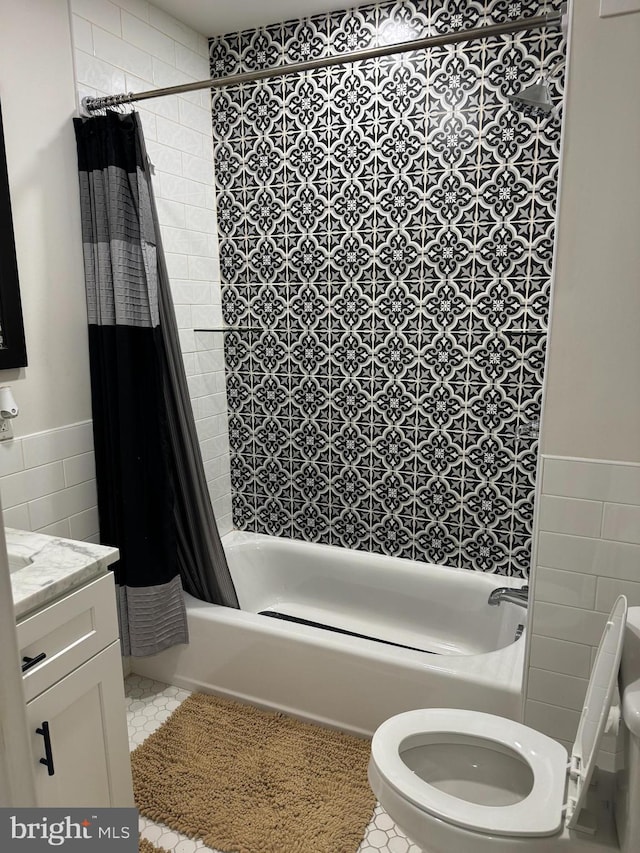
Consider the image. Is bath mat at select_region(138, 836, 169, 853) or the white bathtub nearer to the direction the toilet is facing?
the bath mat

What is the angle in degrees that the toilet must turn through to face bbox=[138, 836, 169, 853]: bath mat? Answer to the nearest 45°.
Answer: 0° — it already faces it

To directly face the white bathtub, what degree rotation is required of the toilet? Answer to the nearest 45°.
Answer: approximately 45° to its right

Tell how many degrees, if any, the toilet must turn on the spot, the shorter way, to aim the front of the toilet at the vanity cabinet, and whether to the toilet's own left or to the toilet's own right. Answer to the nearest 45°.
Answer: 0° — it already faces it

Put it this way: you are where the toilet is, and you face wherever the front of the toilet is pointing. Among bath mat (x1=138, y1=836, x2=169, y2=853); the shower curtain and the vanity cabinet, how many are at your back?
0

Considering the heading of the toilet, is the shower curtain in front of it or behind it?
in front

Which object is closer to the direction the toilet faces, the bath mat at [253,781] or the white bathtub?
the bath mat

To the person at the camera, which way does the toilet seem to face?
facing to the left of the viewer
